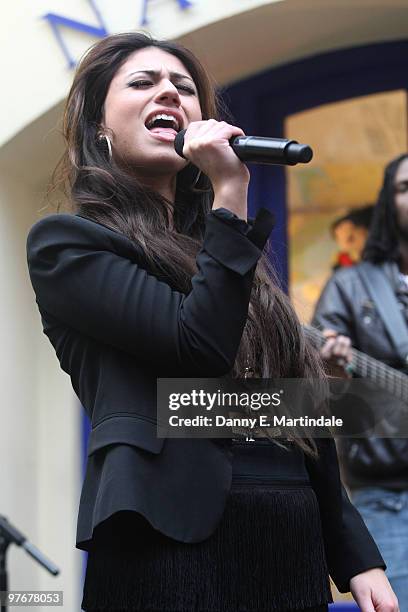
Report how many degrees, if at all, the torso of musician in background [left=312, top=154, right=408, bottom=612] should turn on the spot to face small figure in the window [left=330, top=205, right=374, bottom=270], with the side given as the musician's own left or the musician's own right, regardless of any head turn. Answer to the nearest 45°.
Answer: approximately 180°

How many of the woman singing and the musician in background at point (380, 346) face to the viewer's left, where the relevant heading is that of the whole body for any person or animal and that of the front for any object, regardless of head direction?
0

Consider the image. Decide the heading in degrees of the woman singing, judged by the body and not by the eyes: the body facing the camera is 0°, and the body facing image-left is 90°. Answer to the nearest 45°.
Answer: approximately 315°

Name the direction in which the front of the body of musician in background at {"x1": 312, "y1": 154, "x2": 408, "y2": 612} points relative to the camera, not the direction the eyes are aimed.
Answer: toward the camera

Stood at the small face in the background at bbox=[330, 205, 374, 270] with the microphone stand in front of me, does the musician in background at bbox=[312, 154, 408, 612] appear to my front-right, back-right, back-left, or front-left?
front-left

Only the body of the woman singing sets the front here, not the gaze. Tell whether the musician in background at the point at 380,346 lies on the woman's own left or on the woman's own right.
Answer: on the woman's own left

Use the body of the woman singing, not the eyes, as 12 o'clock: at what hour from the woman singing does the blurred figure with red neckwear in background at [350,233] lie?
The blurred figure with red neckwear in background is roughly at 8 o'clock from the woman singing.
